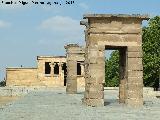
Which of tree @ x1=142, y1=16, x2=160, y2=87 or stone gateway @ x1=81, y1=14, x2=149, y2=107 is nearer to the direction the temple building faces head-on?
the stone gateway

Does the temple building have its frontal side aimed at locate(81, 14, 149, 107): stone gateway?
yes

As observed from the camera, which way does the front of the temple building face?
facing the viewer

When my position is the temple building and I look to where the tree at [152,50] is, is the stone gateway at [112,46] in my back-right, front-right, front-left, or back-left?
front-right

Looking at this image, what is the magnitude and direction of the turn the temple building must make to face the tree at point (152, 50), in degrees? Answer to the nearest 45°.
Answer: approximately 45° to its left
